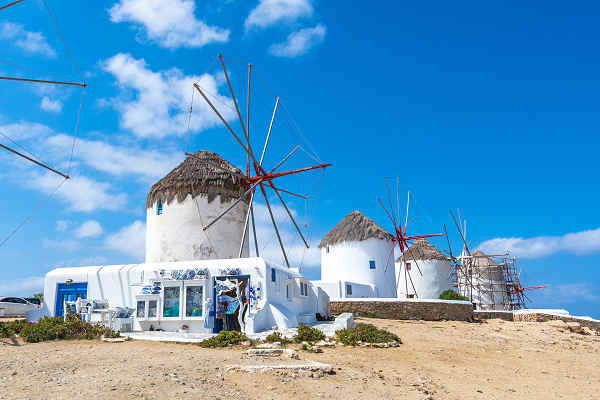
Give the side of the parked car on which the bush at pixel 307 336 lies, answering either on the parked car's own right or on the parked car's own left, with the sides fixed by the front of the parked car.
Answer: on the parked car's own right

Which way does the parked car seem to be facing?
to the viewer's right

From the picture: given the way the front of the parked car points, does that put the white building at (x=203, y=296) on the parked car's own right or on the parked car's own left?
on the parked car's own right

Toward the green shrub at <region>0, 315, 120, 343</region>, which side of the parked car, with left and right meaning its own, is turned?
right

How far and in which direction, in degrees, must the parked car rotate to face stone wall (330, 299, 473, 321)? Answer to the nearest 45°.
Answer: approximately 45° to its right

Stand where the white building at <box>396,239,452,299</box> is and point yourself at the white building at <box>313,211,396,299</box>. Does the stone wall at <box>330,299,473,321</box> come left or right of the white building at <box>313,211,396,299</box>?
left

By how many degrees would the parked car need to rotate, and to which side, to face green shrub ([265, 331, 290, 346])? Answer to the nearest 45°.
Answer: approximately 90° to its right
